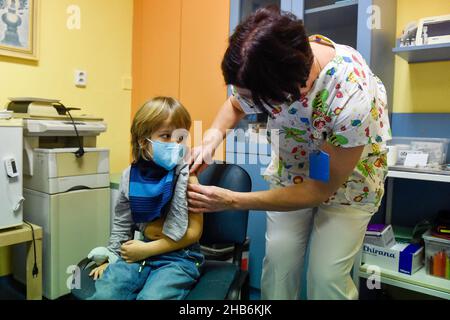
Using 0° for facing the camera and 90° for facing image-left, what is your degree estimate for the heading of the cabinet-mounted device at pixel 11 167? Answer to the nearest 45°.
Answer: approximately 315°

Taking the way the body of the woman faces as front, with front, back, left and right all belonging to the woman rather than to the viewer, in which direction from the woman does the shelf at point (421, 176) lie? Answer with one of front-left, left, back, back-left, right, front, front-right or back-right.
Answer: back

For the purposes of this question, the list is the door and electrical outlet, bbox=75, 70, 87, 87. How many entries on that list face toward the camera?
2

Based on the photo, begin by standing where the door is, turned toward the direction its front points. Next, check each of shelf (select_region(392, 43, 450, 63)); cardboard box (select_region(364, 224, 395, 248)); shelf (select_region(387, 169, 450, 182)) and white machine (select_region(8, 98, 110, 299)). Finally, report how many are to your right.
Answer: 1

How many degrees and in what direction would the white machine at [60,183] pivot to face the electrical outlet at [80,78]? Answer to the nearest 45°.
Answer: approximately 135° to its left

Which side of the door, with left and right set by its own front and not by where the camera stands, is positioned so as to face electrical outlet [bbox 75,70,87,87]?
right

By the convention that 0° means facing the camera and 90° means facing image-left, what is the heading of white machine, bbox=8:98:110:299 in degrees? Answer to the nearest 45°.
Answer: approximately 315°

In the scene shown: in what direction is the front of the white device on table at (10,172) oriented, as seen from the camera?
facing the viewer and to the right of the viewer

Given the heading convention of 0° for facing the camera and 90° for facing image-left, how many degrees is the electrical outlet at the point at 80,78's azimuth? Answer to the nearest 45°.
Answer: approximately 0°

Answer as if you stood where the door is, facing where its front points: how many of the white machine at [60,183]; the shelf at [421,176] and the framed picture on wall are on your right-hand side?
2
